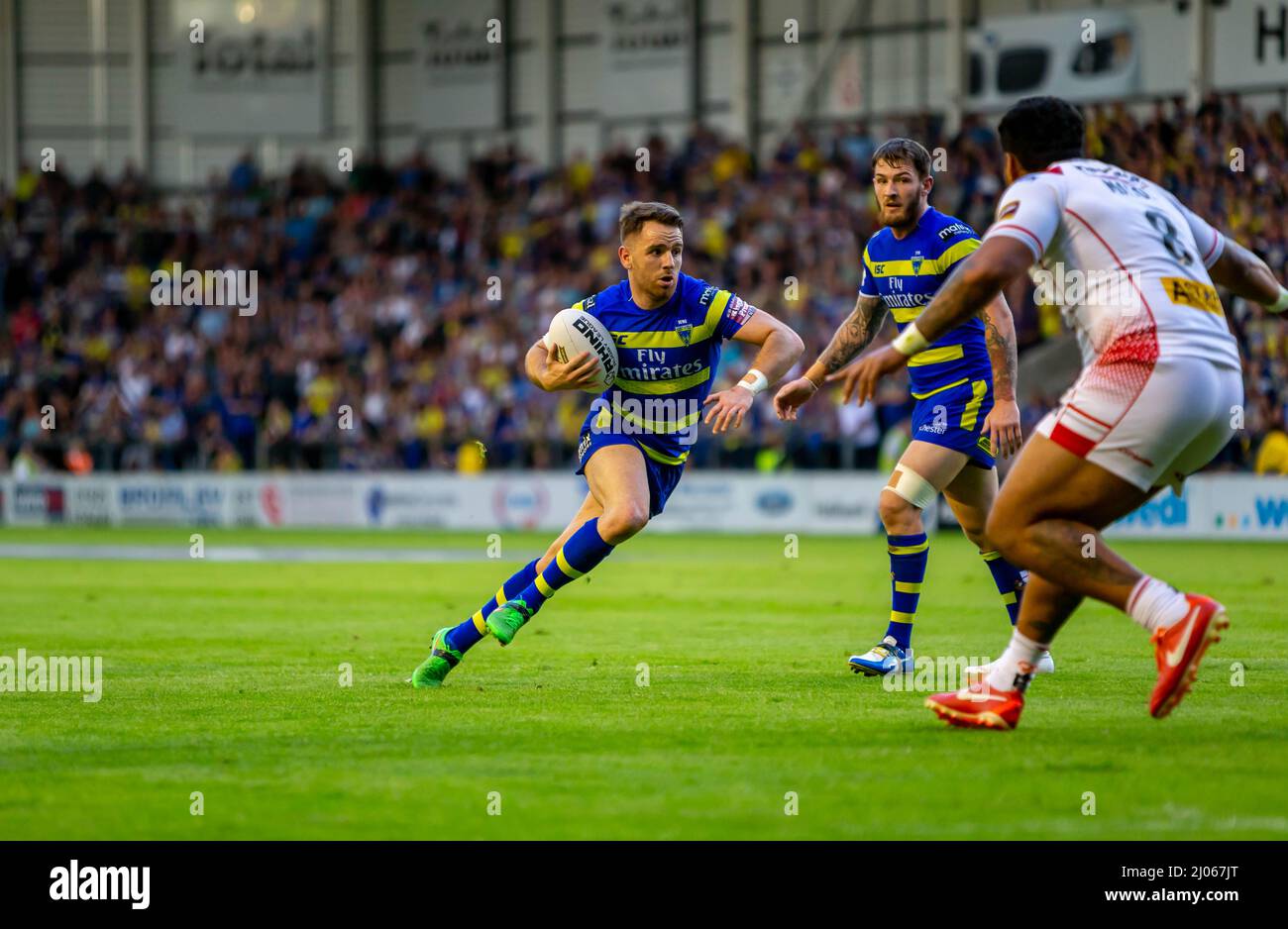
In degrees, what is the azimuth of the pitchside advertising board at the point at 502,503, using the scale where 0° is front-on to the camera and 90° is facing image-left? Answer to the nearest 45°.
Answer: approximately 0°
